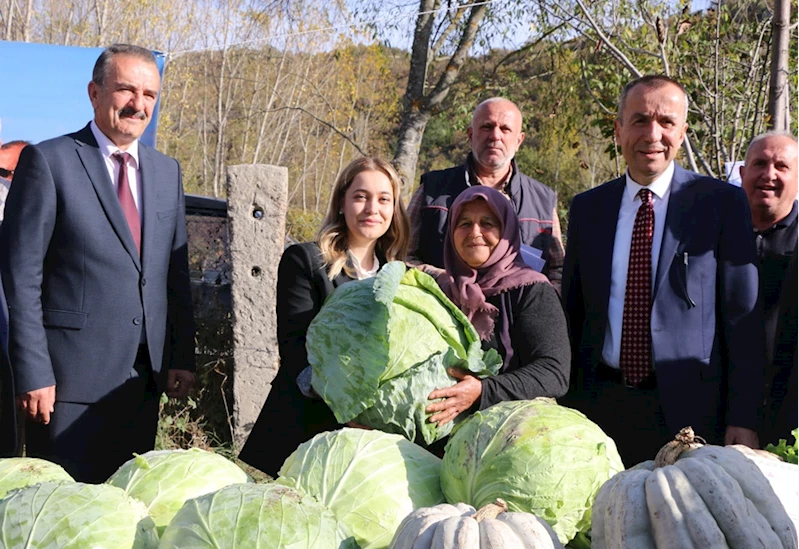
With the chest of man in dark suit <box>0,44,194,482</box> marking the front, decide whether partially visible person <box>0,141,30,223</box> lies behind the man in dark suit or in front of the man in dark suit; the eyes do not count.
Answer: behind

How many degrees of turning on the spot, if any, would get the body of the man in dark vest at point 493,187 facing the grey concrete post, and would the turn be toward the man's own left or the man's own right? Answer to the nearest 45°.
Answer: approximately 135° to the man's own right

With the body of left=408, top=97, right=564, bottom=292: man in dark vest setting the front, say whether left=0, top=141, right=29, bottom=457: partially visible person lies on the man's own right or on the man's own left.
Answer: on the man's own right

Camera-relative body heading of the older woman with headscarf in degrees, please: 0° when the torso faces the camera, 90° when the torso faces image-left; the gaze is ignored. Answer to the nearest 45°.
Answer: approximately 45°

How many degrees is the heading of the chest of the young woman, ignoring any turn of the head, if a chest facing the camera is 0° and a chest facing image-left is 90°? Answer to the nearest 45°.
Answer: approximately 315°

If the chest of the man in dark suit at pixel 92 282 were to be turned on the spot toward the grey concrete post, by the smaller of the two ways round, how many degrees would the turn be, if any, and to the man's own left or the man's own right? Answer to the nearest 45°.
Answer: approximately 90° to the man's own left

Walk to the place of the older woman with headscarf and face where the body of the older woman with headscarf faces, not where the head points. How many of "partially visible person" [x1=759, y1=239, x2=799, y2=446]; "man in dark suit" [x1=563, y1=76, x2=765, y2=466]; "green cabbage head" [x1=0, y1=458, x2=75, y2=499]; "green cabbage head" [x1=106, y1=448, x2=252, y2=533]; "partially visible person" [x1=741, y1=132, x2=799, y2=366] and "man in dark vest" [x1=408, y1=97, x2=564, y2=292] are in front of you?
2

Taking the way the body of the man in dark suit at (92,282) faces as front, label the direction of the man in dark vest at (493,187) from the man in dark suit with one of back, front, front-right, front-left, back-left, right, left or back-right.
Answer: front-left

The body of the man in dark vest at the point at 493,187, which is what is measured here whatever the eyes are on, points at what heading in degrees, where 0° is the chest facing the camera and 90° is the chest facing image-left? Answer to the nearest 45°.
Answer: approximately 0°
